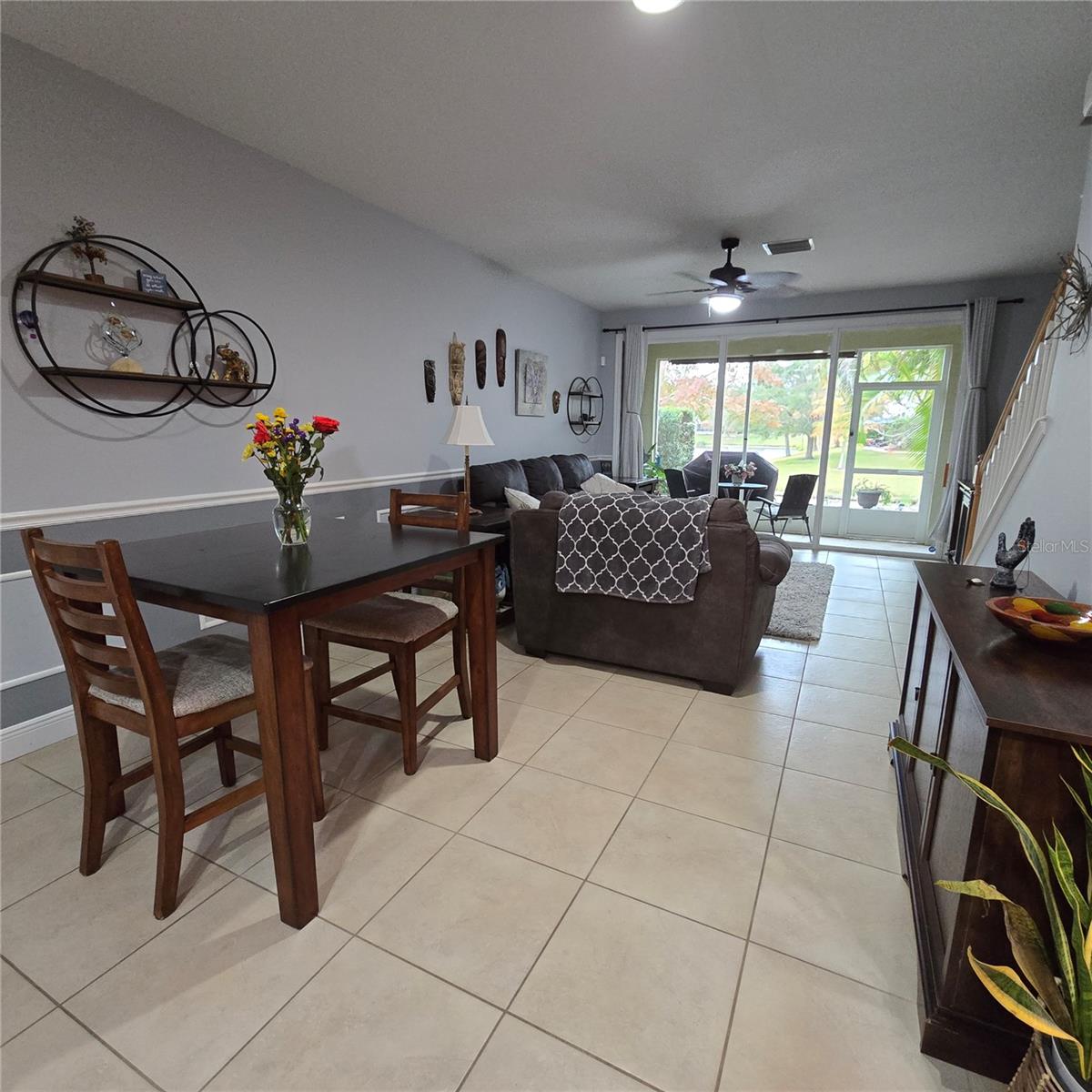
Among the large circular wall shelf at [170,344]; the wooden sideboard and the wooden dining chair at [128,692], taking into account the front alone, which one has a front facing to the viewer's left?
the wooden sideboard

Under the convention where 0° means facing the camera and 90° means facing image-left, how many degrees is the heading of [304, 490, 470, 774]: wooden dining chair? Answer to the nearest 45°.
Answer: approximately 45°

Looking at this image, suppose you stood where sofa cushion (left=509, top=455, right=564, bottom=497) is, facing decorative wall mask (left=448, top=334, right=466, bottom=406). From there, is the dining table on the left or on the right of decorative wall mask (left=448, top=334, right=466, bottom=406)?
left

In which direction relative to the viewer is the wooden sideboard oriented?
to the viewer's left

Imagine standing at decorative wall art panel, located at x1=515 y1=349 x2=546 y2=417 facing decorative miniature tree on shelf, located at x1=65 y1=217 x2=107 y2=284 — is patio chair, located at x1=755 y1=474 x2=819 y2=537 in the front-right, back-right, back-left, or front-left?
back-left

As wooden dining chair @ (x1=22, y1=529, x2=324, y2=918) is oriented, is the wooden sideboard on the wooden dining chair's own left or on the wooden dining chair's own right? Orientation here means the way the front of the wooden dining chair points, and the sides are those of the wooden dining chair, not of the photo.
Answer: on the wooden dining chair's own right

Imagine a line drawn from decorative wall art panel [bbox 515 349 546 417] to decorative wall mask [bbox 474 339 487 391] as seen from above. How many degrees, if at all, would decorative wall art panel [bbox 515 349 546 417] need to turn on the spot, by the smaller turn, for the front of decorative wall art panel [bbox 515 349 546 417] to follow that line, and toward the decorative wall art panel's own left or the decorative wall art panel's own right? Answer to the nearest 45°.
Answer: approximately 90° to the decorative wall art panel's own right

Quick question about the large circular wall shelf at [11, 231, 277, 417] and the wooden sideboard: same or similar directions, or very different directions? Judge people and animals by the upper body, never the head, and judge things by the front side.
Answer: very different directions

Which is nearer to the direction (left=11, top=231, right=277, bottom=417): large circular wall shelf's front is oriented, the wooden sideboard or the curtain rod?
the wooden sideboard

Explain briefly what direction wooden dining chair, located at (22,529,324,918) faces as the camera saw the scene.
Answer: facing away from the viewer and to the right of the viewer
